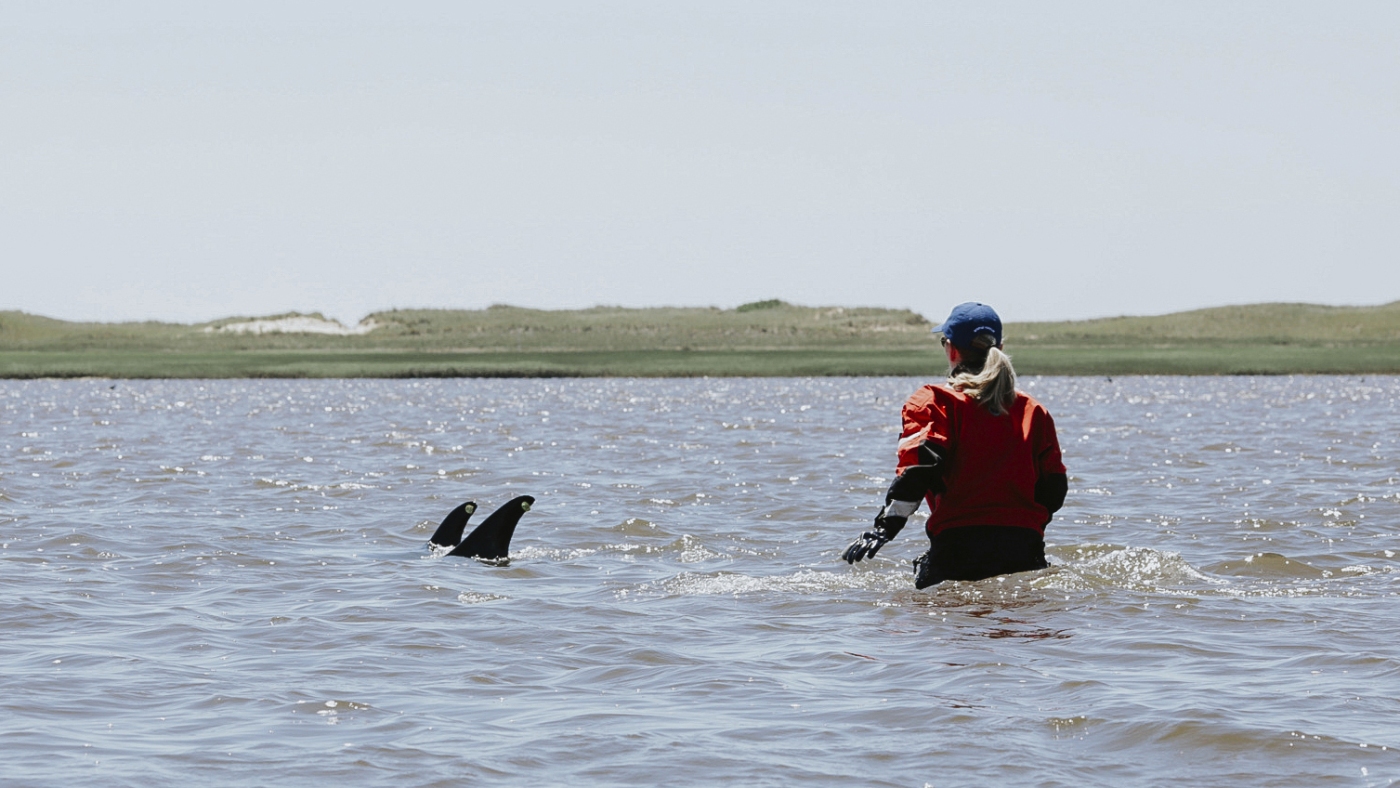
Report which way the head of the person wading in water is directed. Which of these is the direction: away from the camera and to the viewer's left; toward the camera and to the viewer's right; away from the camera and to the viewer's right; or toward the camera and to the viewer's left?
away from the camera and to the viewer's left

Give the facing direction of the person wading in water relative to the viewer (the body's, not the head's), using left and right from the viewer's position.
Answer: facing away from the viewer and to the left of the viewer
